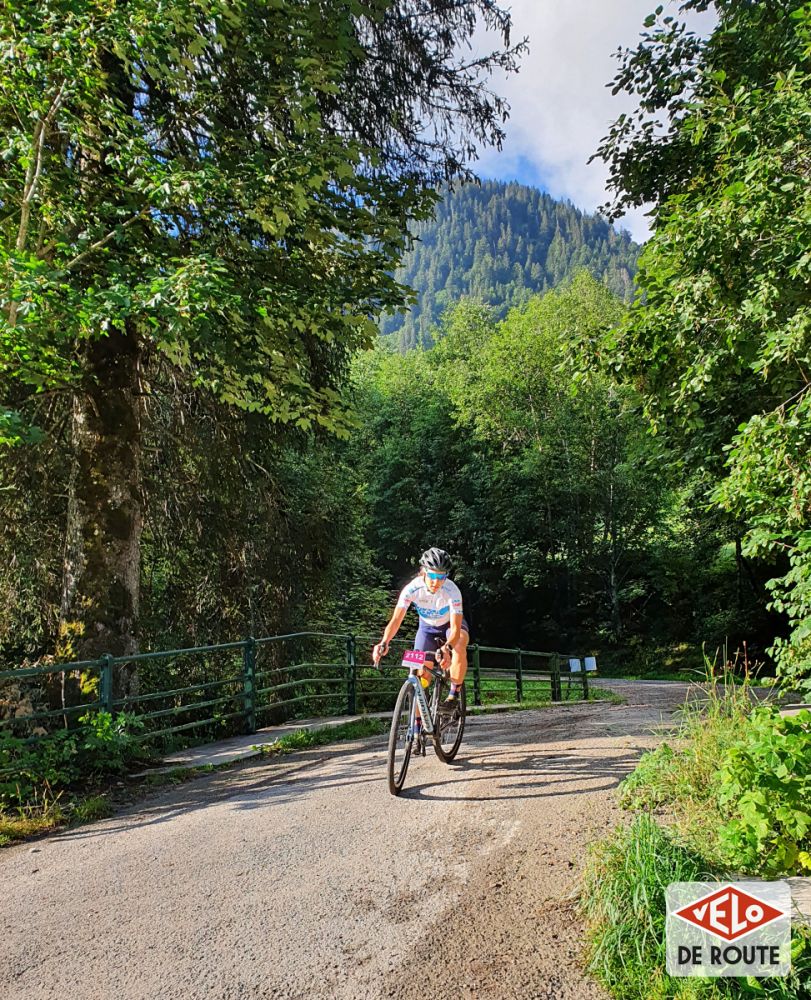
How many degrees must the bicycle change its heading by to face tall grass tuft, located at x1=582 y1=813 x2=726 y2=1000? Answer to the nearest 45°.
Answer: approximately 45° to its left

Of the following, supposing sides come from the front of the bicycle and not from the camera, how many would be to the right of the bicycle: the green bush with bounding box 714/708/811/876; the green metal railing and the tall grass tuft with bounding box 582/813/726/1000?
1

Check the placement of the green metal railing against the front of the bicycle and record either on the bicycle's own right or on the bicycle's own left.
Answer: on the bicycle's own right

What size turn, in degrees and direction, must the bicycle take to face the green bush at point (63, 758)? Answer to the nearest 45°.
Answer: approximately 45° to its right

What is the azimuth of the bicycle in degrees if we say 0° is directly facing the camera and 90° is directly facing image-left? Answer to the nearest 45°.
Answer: approximately 45°

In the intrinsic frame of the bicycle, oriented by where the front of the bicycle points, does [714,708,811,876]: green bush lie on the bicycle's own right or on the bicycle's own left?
on the bicycle's own left
